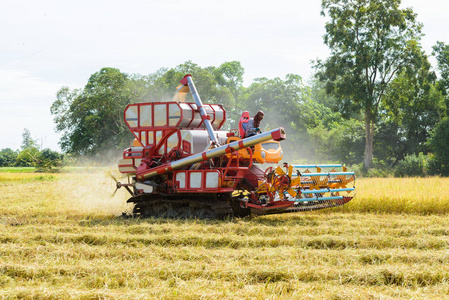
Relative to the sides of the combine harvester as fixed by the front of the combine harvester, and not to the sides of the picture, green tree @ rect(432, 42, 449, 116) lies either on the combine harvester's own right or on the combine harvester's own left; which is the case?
on the combine harvester's own left

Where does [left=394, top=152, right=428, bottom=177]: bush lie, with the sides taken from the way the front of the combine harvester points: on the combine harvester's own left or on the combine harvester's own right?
on the combine harvester's own left

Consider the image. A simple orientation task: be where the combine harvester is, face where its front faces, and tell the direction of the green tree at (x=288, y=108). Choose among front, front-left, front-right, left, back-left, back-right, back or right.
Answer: back-left

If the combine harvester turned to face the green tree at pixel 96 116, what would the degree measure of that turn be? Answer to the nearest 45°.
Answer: approximately 135° to its left

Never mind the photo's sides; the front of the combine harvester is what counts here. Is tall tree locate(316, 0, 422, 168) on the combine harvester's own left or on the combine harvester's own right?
on the combine harvester's own left

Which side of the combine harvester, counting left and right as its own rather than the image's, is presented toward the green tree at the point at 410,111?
left

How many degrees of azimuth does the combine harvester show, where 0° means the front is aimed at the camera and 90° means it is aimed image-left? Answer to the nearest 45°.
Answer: approximately 315°
